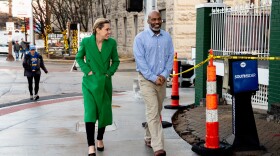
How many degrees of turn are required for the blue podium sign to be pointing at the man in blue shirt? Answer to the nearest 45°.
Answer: approximately 90° to its right

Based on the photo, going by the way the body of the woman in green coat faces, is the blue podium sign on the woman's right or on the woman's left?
on the woman's left

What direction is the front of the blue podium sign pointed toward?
toward the camera

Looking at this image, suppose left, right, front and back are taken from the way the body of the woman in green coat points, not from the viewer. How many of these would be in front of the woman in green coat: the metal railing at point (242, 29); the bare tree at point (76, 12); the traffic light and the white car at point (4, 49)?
0

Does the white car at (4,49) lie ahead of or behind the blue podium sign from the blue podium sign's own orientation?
behind

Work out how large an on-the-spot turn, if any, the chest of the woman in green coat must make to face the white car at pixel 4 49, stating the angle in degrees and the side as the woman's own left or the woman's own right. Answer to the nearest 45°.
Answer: approximately 180°

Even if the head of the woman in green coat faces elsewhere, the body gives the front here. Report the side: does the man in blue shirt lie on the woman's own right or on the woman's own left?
on the woman's own left

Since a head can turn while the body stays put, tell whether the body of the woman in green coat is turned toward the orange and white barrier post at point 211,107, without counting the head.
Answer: no

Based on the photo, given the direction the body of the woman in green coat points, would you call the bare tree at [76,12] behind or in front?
behind

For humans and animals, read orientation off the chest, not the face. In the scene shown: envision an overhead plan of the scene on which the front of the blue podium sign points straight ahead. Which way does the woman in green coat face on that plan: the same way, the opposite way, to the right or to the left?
the same way

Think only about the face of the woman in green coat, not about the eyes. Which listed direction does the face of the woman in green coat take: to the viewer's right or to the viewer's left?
to the viewer's right

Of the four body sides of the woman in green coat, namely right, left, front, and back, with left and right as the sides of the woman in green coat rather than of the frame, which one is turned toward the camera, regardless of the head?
front

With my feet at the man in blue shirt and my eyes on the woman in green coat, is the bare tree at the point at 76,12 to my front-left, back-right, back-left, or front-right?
front-right

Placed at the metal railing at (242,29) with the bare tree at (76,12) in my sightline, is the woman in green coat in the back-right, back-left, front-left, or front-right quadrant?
back-left

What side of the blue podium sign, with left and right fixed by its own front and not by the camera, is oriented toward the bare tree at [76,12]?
back

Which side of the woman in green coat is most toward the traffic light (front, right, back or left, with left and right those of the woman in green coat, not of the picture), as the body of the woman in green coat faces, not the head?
back

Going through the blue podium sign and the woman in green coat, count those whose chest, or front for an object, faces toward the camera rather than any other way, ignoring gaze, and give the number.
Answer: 2

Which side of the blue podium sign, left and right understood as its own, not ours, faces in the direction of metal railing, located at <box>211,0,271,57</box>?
back
